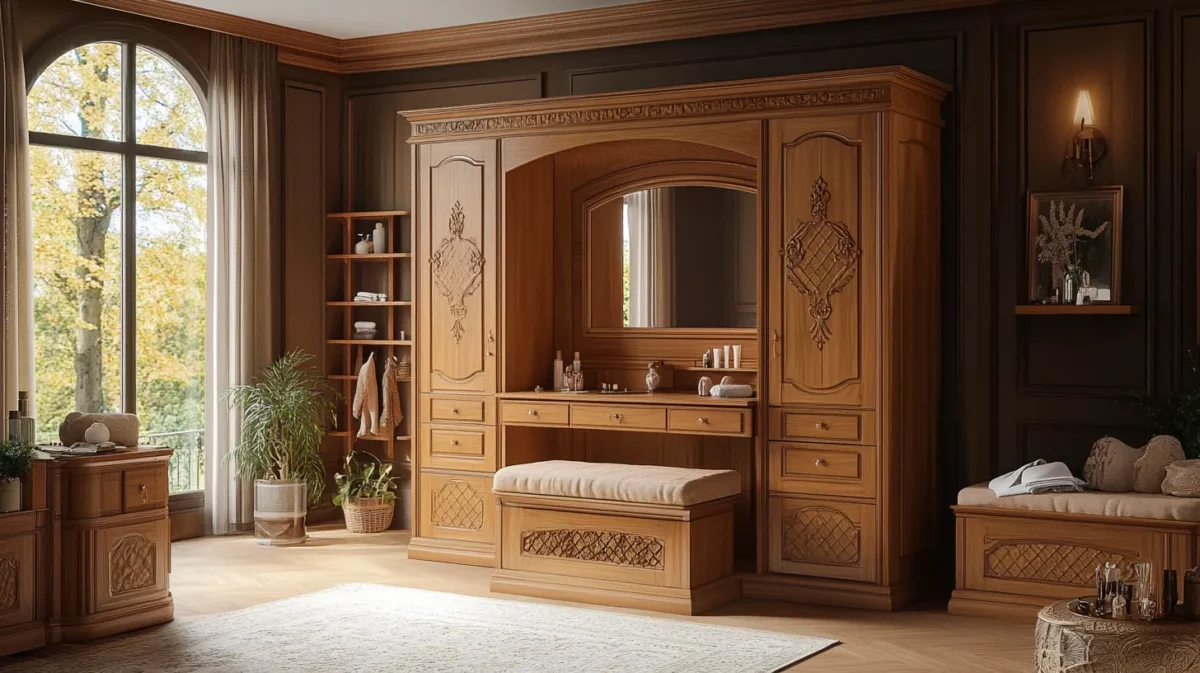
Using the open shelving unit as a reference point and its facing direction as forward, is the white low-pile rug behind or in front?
in front

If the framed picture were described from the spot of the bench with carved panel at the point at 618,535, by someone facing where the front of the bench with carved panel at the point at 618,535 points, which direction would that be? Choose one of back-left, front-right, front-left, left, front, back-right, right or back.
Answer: back-left

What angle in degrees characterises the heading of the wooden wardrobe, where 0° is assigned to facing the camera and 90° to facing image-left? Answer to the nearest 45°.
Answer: approximately 45°

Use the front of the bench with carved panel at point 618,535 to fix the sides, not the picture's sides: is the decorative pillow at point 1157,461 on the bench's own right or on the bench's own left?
on the bench's own left

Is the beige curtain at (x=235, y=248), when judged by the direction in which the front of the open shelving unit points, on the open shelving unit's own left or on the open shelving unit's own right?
on the open shelving unit's own right

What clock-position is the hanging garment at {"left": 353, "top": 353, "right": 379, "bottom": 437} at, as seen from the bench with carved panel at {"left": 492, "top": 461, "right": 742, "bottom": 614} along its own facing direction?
The hanging garment is roughly at 3 o'clock from the bench with carved panel.

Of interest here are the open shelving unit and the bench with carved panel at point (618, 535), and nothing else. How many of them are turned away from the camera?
0

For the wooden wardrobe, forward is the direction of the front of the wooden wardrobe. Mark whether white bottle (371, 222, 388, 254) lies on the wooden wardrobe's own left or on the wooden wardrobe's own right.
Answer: on the wooden wardrobe's own right

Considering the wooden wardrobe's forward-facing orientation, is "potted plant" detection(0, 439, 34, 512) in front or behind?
in front

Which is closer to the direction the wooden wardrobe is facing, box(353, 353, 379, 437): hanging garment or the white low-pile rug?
the white low-pile rug

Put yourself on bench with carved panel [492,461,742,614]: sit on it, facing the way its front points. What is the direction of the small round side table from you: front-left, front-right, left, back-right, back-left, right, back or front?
left

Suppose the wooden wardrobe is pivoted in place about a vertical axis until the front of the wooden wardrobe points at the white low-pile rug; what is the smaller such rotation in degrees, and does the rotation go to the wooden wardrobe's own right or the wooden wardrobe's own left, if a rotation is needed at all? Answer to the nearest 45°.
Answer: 0° — it already faces it
